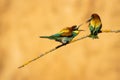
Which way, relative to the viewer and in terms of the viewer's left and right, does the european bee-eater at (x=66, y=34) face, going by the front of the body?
facing to the right of the viewer
